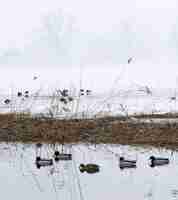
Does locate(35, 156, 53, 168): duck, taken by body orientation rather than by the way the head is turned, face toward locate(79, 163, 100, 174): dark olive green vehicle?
no

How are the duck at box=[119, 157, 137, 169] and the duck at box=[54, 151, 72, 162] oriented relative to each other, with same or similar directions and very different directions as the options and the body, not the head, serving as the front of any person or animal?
same or similar directions

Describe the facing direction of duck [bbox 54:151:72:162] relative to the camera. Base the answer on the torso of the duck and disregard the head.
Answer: to the viewer's left

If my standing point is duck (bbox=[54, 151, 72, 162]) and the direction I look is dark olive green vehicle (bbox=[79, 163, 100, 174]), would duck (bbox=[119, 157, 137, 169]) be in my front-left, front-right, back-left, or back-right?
front-left

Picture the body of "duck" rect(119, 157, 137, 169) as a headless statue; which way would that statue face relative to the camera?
to the viewer's left

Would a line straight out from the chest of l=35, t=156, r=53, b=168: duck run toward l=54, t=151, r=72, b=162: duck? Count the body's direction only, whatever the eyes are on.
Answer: no

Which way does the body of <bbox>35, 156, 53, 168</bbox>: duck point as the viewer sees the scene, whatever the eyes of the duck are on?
to the viewer's left

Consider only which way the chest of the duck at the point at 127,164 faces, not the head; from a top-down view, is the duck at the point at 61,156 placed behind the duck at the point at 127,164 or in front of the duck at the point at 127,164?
in front

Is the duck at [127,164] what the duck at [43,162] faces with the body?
no

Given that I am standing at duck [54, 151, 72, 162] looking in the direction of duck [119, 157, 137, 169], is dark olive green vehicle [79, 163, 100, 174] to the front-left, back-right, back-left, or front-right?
front-right

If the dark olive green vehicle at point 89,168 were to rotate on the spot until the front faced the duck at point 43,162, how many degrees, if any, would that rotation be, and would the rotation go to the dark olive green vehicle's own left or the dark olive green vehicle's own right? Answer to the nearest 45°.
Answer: approximately 45° to the dark olive green vehicle's own right
